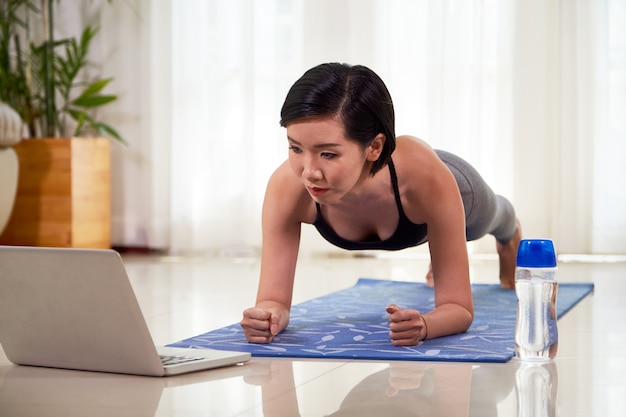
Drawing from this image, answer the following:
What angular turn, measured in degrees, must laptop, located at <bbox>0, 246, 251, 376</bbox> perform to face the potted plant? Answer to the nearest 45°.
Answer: approximately 45° to its left

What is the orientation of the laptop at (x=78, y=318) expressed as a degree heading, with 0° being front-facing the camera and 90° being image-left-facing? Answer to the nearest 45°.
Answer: approximately 225°
